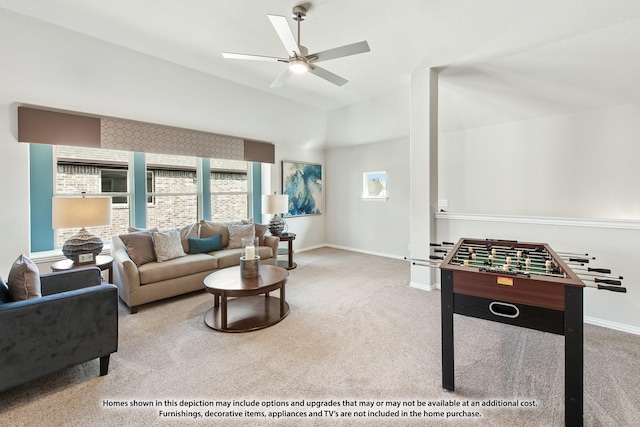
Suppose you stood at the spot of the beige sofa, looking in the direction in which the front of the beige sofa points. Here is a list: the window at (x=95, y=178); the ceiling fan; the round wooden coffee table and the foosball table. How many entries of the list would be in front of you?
3

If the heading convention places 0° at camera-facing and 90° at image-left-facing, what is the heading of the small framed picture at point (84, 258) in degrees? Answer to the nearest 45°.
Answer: approximately 0°

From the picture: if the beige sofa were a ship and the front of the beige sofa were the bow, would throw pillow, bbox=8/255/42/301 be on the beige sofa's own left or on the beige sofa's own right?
on the beige sofa's own right

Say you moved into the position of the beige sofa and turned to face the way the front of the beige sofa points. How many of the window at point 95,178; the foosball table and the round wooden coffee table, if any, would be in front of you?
2

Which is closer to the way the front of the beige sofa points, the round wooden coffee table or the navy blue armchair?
the round wooden coffee table

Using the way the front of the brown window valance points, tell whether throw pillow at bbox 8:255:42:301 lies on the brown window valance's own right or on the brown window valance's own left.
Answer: on the brown window valance's own right

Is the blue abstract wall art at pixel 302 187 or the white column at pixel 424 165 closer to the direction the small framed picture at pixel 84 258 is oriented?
the white column

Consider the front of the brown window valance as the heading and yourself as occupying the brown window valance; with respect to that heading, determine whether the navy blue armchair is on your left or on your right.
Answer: on your right

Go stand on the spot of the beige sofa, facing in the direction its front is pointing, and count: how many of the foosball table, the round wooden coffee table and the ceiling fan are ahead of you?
3

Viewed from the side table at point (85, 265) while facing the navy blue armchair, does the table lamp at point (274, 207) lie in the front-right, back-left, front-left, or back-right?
back-left

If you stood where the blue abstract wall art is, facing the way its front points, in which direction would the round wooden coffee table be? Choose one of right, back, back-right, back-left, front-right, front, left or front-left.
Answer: front-right

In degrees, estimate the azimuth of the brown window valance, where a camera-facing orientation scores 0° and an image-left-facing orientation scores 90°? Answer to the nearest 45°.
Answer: approximately 315°

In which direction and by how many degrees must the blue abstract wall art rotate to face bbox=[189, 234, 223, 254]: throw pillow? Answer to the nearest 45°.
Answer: approximately 90° to its right
